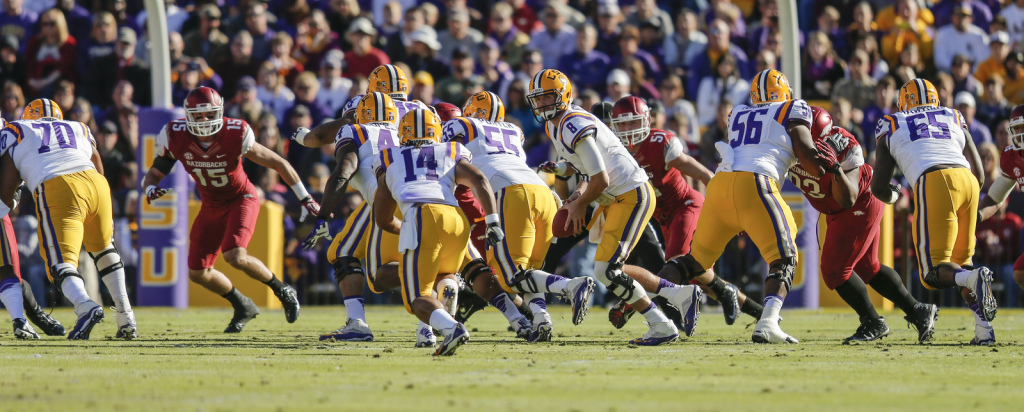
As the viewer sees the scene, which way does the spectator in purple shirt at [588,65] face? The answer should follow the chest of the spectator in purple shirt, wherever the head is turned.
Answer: toward the camera

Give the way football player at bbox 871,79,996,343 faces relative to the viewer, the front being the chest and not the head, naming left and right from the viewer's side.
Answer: facing away from the viewer and to the left of the viewer

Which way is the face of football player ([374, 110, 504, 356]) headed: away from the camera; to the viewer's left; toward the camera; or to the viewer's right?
away from the camera

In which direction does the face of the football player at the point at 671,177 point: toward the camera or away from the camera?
toward the camera

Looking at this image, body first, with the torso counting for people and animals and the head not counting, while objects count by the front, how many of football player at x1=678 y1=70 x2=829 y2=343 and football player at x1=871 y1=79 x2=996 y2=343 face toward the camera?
0

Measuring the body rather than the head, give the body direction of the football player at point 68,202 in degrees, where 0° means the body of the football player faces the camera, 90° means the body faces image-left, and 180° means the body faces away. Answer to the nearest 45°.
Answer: approximately 135°

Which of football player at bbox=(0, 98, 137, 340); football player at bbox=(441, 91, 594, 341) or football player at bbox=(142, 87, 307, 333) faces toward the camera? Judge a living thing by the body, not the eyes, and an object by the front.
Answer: football player at bbox=(142, 87, 307, 333)

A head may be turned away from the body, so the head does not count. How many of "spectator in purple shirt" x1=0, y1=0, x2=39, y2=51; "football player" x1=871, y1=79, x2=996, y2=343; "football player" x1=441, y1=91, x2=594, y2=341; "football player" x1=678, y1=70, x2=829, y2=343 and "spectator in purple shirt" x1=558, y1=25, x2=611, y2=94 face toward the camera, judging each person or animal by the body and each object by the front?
2

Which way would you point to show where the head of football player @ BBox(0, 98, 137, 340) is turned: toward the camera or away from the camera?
away from the camera

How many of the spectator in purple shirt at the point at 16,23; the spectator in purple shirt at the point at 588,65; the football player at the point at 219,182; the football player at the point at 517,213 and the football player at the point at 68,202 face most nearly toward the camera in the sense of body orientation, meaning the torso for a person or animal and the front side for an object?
3

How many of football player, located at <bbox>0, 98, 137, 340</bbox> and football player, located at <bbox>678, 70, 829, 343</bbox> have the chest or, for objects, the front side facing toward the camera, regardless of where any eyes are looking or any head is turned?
0

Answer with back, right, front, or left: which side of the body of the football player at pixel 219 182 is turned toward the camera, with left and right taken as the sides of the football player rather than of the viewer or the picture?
front

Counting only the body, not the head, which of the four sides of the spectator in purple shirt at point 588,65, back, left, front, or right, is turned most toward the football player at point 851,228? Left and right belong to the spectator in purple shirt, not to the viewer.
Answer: front

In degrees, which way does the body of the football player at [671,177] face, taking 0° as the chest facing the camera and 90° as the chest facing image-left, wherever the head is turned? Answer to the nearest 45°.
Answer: approximately 45°

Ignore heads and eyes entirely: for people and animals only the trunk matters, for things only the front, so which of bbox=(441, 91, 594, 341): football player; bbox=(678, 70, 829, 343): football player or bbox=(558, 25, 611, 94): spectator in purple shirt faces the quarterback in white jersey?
the spectator in purple shirt

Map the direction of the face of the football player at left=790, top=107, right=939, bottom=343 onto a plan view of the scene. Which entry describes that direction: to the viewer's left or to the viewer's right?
to the viewer's left
